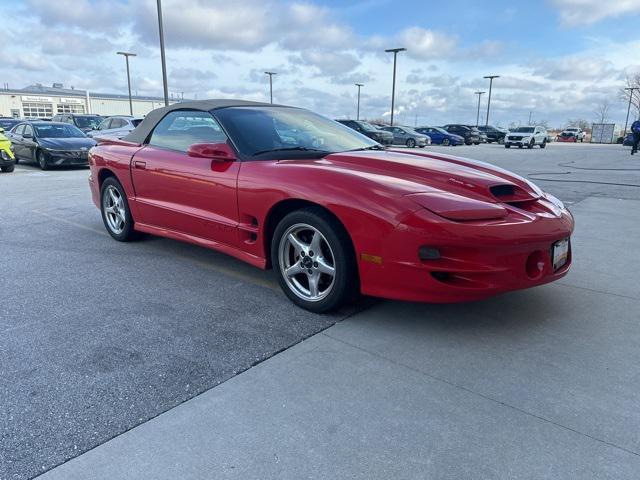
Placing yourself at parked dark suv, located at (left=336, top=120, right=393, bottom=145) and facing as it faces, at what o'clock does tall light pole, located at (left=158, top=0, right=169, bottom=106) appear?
The tall light pole is roughly at 3 o'clock from the parked dark suv.

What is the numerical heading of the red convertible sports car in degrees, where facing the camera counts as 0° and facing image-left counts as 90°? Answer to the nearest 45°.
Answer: approximately 315°

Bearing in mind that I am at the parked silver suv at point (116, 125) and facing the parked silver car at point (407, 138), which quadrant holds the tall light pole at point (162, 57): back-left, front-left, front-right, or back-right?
front-left

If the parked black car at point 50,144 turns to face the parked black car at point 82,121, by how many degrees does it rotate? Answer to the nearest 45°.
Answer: approximately 135° to its left

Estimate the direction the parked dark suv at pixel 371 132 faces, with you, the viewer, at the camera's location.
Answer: facing the viewer and to the right of the viewer

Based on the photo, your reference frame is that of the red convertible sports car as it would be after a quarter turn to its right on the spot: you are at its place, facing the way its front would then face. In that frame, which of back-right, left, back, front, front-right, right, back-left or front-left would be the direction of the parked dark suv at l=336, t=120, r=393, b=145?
back-right

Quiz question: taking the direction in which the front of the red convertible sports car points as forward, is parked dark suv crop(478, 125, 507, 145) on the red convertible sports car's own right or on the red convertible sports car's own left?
on the red convertible sports car's own left

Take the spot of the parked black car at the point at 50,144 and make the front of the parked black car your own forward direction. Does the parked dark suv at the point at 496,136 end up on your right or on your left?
on your left

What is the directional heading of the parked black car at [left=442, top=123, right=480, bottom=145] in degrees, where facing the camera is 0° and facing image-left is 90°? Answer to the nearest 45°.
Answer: approximately 315°

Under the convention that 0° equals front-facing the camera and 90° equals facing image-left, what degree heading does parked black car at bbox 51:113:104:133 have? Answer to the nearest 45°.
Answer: approximately 315°

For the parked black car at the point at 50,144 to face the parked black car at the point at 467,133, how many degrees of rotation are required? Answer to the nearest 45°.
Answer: approximately 90° to its left
